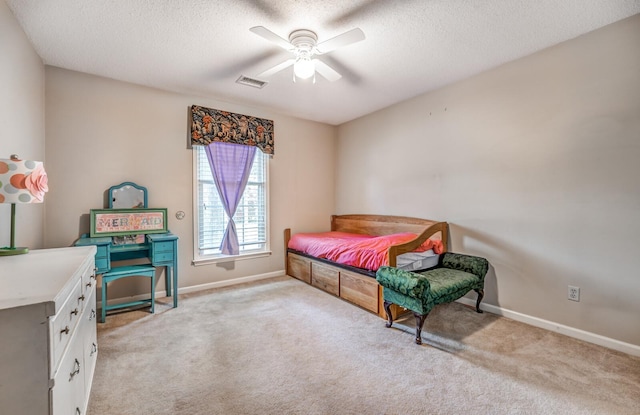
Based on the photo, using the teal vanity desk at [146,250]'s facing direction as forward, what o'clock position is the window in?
The window is roughly at 8 o'clock from the teal vanity desk.

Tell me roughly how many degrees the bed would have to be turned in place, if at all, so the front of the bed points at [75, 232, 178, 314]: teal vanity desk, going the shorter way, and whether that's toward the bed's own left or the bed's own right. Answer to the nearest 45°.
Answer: approximately 45° to the bed's own right

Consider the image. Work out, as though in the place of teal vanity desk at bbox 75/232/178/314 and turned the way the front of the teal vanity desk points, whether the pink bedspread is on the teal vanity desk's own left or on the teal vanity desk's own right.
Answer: on the teal vanity desk's own left

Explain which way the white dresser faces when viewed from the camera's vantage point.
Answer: facing to the right of the viewer

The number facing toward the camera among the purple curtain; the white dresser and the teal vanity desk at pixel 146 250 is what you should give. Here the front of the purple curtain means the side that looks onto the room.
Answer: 2

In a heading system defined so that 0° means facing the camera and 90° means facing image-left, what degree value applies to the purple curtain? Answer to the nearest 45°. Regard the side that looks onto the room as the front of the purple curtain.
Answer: approximately 0°

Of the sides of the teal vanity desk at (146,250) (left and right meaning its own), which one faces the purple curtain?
left

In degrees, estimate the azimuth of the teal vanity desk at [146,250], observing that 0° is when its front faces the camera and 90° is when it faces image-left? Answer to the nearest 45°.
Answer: approximately 0°
